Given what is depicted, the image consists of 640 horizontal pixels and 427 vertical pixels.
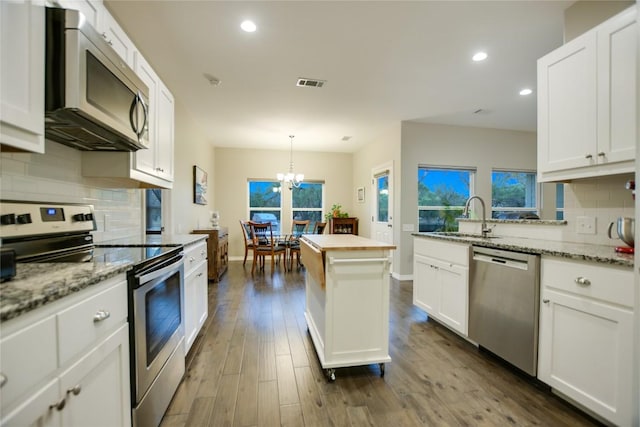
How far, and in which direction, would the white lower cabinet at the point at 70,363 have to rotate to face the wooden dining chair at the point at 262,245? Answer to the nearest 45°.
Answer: approximately 90° to its left

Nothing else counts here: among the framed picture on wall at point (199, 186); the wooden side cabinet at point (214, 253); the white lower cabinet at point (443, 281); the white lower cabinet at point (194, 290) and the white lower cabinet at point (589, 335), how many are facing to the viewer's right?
3

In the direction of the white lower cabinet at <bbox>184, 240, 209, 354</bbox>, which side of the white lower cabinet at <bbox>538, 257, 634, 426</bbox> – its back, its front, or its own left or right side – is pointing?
front

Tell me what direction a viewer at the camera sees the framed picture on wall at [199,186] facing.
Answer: facing to the right of the viewer

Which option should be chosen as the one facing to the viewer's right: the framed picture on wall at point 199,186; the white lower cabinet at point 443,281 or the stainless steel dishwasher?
the framed picture on wall

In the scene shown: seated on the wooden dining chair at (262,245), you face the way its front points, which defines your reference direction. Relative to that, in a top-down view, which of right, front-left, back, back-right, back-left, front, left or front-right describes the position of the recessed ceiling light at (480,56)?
right

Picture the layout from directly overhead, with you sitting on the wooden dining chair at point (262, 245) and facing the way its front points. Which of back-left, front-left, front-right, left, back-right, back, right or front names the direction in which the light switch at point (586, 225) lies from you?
right

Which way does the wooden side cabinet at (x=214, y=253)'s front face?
to the viewer's right

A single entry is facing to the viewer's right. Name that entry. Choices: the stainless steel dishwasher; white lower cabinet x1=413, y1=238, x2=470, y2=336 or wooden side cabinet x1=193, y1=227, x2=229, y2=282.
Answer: the wooden side cabinet

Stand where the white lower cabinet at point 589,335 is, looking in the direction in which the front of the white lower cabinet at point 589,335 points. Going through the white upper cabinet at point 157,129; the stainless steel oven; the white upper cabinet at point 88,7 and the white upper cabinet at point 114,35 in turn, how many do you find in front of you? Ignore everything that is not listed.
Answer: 4

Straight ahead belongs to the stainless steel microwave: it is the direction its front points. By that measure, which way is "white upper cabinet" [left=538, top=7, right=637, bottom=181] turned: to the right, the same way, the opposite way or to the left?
the opposite way

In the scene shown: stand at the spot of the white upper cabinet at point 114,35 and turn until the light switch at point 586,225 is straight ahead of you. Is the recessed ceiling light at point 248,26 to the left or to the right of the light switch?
left

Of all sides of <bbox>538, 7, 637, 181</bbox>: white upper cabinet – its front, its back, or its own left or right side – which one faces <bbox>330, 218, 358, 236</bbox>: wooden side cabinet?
right

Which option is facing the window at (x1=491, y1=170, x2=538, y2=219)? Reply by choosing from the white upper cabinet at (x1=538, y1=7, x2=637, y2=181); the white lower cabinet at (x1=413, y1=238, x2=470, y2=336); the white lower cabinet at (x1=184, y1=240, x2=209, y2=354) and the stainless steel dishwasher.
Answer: the white lower cabinet at (x1=184, y1=240, x2=209, y2=354)

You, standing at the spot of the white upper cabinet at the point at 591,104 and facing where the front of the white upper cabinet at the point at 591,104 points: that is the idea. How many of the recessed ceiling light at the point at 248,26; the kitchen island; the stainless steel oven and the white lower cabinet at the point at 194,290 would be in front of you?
4

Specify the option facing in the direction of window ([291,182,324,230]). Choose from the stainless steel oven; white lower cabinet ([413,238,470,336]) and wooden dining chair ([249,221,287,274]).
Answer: the wooden dining chair

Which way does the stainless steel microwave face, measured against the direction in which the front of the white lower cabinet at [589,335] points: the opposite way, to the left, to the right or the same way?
the opposite way

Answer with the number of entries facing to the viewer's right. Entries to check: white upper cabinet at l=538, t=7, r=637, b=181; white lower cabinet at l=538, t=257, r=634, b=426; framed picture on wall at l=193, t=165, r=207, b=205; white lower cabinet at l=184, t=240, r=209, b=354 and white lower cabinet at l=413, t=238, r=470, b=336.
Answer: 2
